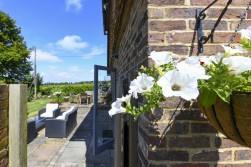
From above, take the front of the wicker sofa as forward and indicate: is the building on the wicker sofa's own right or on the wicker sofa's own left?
on the wicker sofa's own left

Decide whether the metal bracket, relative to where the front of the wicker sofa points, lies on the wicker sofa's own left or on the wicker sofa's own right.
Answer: on the wicker sofa's own left

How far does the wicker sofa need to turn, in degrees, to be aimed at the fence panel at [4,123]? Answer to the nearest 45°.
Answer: approximately 90° to its left

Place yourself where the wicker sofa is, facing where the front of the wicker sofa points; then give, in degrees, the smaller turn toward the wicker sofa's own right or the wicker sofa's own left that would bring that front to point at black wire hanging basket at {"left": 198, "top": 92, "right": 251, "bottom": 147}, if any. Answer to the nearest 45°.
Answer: approximately 90° to the wicker sofa's own left

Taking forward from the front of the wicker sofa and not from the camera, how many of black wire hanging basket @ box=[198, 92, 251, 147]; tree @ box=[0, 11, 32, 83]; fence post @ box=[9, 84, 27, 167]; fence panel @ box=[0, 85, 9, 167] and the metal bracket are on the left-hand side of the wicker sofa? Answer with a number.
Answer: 4

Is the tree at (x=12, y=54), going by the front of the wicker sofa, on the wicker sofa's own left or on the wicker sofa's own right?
on the wicker sofa's own right

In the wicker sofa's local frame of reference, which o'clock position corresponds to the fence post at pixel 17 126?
The fence post is roughly at 9 o'clock from the wicker sofa.

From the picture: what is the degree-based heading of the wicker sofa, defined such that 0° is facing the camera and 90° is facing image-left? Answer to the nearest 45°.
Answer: approximately 90°

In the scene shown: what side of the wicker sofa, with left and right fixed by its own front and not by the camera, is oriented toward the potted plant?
left

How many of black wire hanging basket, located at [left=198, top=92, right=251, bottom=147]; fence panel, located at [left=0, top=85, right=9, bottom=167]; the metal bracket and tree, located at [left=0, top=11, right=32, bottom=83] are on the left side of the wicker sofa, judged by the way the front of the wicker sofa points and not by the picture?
3
